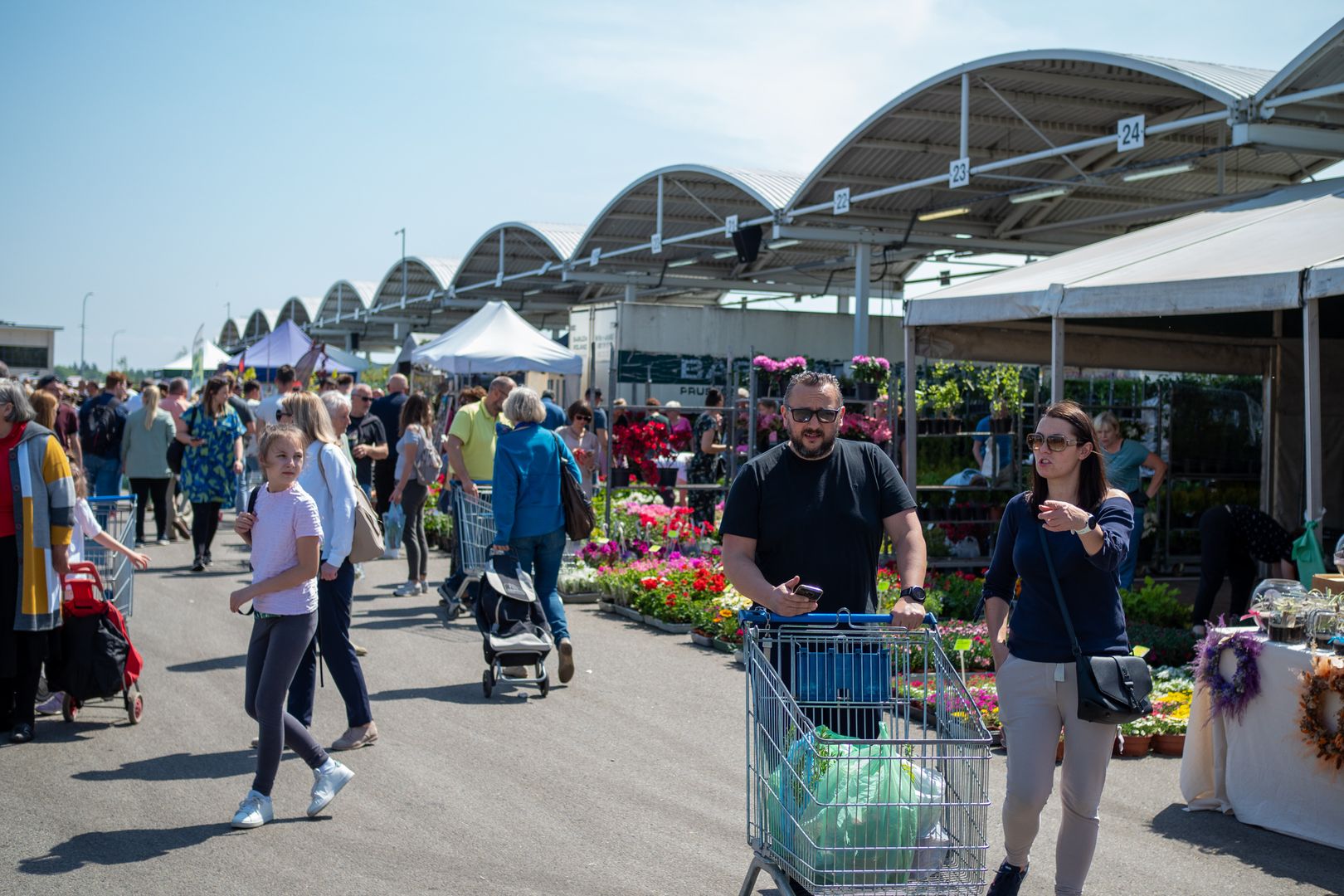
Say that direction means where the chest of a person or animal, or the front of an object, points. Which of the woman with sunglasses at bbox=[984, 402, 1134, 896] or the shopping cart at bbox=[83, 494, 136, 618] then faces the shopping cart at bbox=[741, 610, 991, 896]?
the woman with sunglasses

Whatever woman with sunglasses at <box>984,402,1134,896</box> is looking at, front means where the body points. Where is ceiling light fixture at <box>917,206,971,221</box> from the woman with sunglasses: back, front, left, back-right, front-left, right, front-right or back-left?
back-right

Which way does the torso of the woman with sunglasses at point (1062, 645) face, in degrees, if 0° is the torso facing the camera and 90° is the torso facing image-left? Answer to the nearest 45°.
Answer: approximately 45°

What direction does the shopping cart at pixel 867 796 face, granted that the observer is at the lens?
facing the viewer

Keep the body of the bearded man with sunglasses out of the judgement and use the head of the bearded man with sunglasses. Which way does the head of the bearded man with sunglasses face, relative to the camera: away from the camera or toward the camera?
toward the camera

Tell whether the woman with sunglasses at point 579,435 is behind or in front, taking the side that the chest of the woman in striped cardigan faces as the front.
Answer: behind

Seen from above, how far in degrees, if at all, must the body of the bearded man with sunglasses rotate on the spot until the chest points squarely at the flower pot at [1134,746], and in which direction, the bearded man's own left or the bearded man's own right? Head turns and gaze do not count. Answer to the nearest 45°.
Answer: approximately 135° to the bearded man's own left

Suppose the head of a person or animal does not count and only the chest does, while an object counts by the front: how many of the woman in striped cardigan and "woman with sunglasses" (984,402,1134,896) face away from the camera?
0
